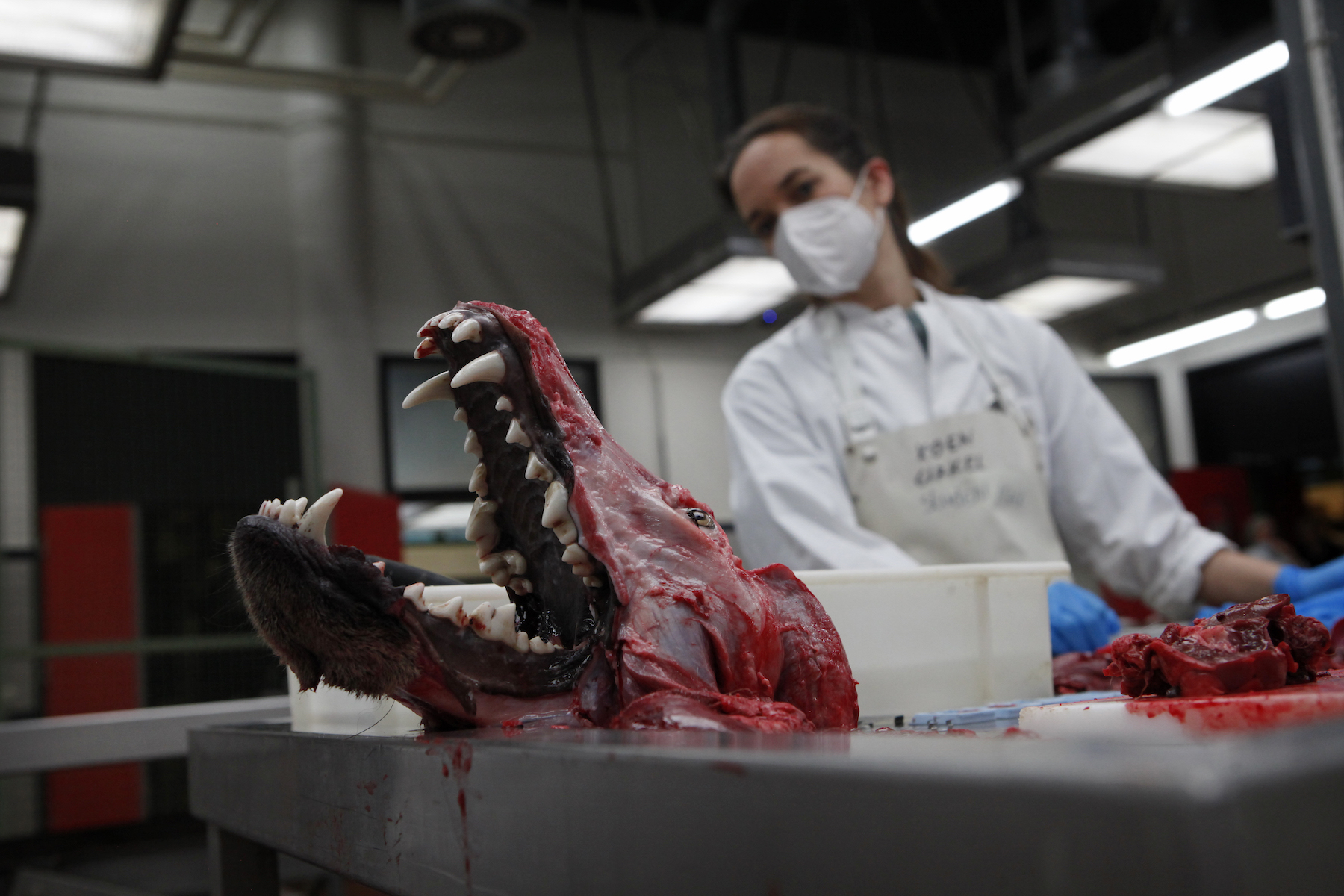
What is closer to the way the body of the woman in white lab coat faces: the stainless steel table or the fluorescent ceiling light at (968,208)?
the stainless steel table

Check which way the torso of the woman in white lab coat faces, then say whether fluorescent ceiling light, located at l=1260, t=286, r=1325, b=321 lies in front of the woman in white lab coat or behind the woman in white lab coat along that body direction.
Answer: behind

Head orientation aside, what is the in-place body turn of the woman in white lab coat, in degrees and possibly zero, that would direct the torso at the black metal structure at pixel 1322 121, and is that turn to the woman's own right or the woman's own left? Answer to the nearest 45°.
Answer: approximately 90° to the woman's own left

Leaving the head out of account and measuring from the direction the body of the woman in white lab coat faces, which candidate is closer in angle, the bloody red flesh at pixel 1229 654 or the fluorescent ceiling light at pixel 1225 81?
the bloody red flesh

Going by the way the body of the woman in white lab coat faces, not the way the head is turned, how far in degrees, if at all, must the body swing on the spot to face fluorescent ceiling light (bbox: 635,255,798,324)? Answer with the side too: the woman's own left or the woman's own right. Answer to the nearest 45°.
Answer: approximately 180°

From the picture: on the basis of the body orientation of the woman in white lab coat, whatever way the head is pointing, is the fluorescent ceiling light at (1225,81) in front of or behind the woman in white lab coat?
behind

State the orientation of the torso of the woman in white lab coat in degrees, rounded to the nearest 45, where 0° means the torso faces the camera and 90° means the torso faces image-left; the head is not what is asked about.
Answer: approximately 0°

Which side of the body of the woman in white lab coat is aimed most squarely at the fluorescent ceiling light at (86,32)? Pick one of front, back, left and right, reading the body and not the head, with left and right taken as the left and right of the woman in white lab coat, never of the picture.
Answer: right

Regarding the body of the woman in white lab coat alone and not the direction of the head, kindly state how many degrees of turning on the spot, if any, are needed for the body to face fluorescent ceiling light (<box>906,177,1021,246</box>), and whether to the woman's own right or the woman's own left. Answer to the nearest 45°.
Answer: approximately 180°
